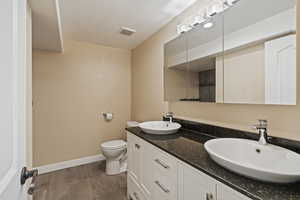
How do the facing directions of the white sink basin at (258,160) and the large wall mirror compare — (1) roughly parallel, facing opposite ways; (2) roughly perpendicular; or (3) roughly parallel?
roughly parallel

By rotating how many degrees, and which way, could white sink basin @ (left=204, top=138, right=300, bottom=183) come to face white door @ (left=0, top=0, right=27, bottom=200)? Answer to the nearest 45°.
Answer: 0° — it already faces it

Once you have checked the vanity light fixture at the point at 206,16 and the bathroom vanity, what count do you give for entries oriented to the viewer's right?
0

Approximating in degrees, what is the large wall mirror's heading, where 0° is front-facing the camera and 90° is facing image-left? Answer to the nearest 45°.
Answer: approximately 45°

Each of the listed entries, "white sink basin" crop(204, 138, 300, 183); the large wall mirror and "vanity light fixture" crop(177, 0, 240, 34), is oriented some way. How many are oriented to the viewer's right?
0

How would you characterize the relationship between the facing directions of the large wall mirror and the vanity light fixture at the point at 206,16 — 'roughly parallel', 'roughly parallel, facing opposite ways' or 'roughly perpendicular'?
roughly parallel

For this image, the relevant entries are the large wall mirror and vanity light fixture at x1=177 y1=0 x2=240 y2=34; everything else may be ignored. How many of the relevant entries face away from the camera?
0

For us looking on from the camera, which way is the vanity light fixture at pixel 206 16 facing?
facing the viewer and to the left of the viewer

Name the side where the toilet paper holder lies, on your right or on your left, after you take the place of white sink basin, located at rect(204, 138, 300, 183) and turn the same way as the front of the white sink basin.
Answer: on your right
